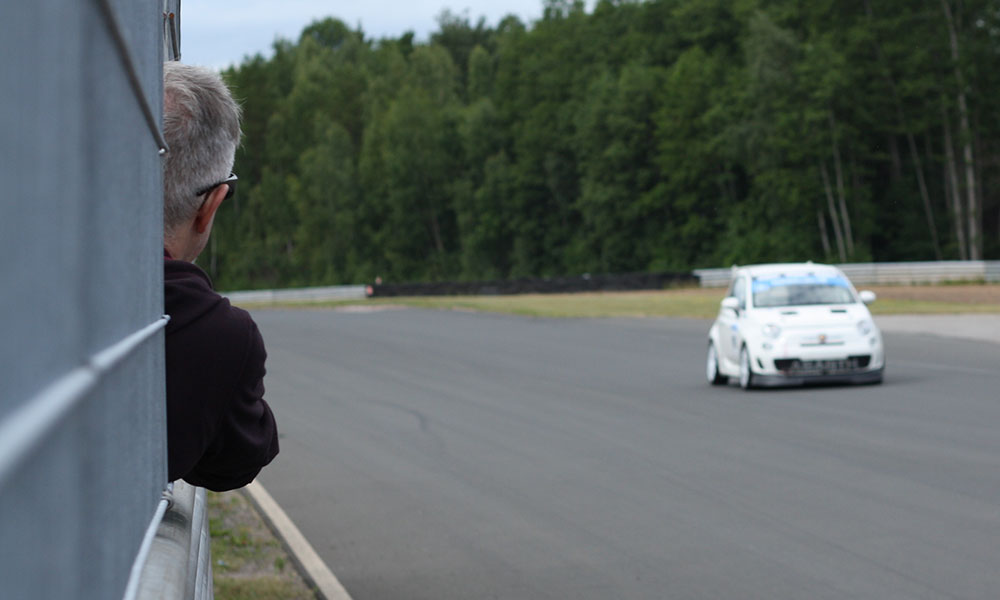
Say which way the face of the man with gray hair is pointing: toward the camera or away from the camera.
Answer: away from the camera

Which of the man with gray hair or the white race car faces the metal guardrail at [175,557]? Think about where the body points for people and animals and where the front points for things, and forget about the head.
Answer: the white race car

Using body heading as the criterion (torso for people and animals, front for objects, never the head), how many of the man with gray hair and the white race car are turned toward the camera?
1

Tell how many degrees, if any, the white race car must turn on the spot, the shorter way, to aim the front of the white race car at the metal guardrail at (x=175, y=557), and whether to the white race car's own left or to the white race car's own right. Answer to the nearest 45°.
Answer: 0° — it already faces it

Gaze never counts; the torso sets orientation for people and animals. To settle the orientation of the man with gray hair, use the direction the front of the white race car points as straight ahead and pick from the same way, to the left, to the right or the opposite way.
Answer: the opposite way

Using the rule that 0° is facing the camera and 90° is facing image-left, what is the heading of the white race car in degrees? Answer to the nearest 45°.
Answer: approximately 0°

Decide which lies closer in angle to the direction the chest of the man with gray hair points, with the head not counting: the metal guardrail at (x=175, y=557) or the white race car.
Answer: the white race car

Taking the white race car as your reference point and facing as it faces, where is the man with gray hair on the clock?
The man with gray hair is roughly at 12 o'clock from the white race car.

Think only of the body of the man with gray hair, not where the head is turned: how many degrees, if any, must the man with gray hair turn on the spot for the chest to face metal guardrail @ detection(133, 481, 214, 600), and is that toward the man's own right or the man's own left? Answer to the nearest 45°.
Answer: approximately 135° to the man's own right

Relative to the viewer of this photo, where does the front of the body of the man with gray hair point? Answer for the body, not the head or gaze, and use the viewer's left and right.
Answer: facing away from the viewer and to the right of the viewer
